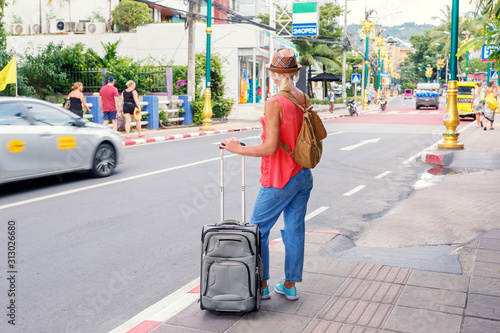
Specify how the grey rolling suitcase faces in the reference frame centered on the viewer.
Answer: facing the viewer

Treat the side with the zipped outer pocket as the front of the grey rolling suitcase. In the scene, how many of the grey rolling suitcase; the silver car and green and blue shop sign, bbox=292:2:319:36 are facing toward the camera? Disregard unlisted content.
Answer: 2

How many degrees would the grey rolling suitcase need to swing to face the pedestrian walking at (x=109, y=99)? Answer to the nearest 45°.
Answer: approximately 180°

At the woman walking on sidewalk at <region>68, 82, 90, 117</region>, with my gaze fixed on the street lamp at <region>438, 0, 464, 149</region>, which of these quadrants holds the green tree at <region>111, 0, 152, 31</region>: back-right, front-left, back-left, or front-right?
back-left

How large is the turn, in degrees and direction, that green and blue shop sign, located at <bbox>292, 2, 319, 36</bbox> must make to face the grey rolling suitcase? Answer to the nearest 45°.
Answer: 0° — it already faces it

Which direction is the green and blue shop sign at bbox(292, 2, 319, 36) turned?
toward the camera

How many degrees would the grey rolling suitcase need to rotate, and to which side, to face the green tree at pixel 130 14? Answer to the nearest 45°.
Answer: approximately 180°

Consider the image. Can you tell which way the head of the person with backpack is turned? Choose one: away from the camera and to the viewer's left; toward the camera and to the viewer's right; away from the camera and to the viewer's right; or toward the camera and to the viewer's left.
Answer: away from the camera and to the viewer's left

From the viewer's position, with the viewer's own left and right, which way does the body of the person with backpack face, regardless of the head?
facing away from the viewer and to the left of the viewer
